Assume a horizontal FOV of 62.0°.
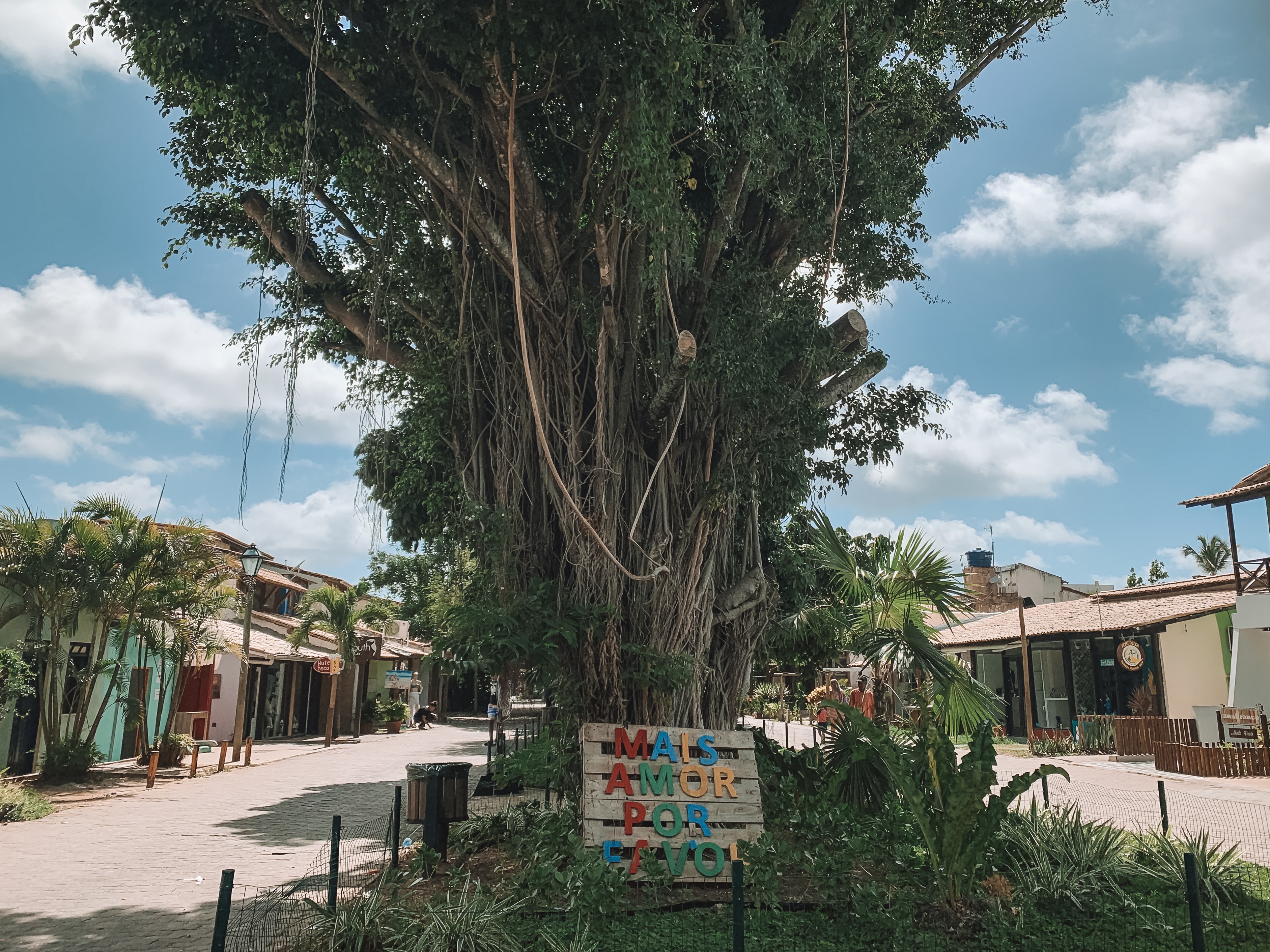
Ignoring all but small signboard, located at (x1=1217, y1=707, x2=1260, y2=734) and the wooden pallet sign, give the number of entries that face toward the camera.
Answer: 2

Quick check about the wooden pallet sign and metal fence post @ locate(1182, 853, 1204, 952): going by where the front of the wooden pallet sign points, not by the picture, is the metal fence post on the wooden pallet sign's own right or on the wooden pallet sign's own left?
on the wooden pallet sign's own left

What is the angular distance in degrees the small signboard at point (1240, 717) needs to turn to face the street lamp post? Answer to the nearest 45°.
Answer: approximately 45° to its right

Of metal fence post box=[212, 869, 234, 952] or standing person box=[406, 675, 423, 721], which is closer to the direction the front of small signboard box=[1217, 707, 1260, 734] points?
the metal fence post

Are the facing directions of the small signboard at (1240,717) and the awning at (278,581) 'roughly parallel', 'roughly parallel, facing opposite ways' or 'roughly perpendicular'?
roughly perpendicular

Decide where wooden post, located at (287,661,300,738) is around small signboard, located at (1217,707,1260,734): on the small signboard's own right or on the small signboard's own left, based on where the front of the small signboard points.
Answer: on the small signboard's own right

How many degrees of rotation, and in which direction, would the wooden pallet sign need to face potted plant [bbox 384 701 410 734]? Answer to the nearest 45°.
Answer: approximately 180°

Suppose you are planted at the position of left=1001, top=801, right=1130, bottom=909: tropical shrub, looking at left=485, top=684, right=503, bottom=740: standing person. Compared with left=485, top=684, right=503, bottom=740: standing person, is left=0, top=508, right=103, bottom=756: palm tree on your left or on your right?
left

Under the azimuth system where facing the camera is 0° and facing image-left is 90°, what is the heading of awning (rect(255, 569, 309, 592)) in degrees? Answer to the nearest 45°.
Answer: approximately 315°

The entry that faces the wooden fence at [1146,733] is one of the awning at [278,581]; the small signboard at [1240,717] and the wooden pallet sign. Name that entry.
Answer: the awning

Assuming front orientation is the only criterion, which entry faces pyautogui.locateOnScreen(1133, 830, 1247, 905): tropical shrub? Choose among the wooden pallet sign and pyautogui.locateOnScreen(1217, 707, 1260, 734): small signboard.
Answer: the small signboard

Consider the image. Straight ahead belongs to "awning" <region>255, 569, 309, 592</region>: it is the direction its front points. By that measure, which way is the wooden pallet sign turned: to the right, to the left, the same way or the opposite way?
to the right

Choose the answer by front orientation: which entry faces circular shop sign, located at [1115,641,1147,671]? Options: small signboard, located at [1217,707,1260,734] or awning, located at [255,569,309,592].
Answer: the awning

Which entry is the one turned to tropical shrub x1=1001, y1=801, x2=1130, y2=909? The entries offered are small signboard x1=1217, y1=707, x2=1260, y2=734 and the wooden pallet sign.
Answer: the small signboard
